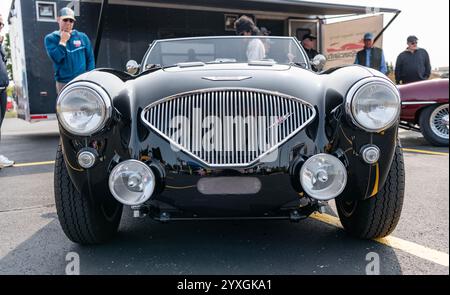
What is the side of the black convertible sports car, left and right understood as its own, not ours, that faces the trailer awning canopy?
back

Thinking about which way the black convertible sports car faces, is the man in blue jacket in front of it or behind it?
behind
